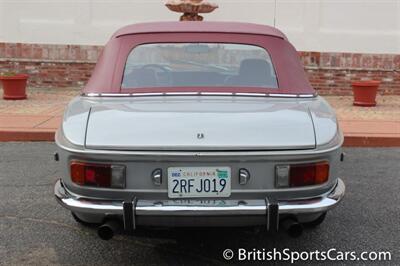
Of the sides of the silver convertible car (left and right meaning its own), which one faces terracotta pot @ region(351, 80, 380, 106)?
front

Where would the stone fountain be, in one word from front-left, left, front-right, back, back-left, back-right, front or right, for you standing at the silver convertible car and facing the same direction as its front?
front

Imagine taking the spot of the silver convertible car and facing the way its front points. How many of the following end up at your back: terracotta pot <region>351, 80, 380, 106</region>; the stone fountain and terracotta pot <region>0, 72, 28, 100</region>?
0

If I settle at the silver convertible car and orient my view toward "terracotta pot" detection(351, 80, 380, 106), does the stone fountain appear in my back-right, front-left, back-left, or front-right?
front-left

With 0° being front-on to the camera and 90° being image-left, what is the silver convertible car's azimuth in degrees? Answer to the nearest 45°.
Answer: approximately 180°

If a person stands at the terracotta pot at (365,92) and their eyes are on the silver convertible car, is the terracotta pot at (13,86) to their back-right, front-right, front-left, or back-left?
front-right

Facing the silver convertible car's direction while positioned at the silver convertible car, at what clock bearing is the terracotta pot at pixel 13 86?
The terracotta pot is roughly at 11 o'clock from the silver convertible car.
